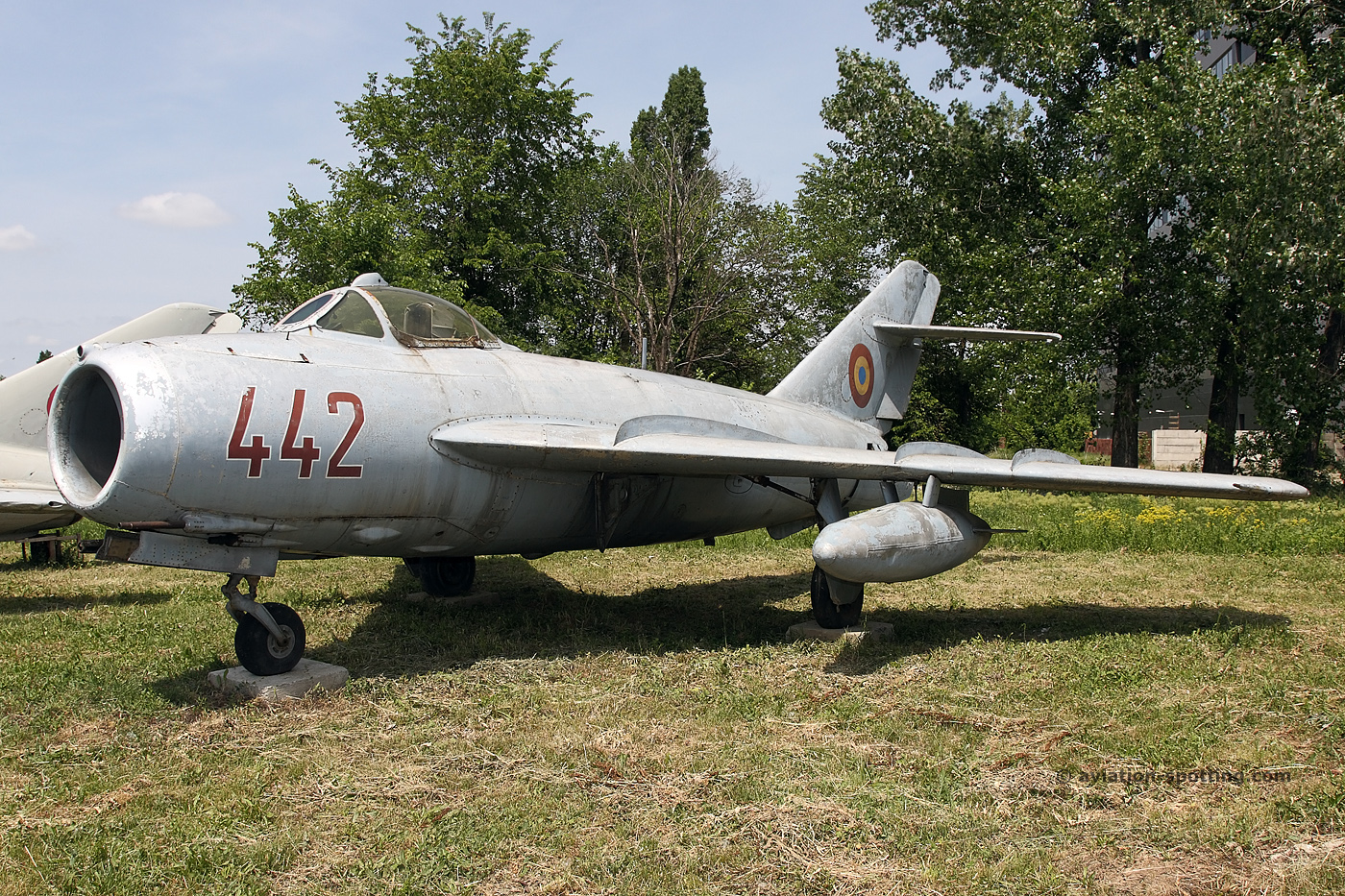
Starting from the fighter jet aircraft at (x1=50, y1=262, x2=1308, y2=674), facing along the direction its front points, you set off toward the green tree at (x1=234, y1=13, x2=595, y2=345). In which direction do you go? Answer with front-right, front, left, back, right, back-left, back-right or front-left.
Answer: back-right

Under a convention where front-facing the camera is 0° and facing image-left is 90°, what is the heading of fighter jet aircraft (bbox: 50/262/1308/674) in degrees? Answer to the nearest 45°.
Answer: approximately 45°

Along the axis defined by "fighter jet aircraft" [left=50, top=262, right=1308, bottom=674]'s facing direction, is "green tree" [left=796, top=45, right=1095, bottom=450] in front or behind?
behind

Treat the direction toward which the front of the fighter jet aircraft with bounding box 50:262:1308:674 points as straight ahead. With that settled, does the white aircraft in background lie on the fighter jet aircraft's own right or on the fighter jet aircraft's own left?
on the fighter jet aircraft's own right

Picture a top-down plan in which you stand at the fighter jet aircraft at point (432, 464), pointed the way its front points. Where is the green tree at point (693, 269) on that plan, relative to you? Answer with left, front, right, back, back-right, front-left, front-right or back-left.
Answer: back-right
